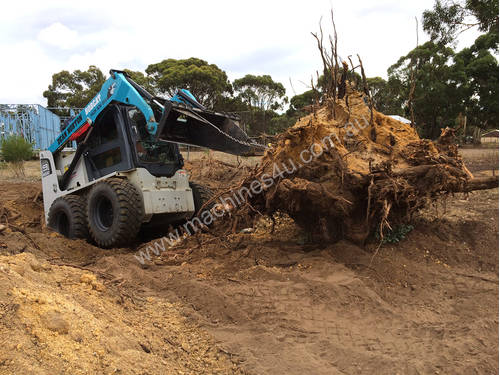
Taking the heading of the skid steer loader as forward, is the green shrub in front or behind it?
behind

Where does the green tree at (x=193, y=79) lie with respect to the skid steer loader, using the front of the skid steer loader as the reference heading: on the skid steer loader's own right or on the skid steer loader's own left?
on the skid steer loader's own left

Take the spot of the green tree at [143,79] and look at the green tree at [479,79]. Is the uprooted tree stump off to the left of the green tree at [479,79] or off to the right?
right

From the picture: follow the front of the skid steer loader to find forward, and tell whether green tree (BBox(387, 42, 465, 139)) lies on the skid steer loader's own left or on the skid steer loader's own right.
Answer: on the skid steer loader's own left

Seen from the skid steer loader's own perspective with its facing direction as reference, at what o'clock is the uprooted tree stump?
The uprooted tree stump is roughly at 12 o'clock from the skid steer loader.

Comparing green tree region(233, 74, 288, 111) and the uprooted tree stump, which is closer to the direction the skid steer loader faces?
the uprooted tree stump

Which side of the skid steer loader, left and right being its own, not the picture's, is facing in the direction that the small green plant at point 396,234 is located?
front
